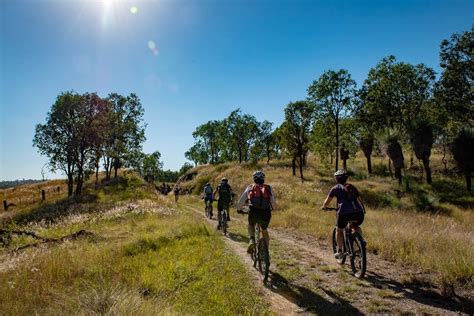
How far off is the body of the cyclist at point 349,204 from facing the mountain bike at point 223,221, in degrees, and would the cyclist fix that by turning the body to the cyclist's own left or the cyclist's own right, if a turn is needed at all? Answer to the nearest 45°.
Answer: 0° — they already face it

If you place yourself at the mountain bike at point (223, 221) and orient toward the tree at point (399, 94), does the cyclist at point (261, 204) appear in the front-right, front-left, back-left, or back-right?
back-right

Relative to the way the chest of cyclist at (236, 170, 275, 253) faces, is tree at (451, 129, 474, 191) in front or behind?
in front

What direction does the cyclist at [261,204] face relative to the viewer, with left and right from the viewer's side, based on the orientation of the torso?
facing away from the viewer

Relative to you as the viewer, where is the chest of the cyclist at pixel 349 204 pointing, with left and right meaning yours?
facing away from the viewer and to the left of the viewer

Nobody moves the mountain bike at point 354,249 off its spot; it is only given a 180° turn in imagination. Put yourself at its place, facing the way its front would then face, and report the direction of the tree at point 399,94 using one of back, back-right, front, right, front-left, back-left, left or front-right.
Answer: back-left

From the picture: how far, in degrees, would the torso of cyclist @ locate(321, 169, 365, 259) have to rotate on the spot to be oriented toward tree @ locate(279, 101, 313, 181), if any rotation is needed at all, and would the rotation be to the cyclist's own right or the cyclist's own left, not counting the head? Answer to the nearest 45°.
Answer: approximately 45° to the cyclist's own right

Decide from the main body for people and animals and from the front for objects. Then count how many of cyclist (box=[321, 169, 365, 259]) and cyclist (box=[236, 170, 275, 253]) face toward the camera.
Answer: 0

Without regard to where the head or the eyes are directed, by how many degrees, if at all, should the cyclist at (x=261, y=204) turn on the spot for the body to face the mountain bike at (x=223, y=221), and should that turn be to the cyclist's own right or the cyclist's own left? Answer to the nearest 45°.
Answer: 0° — they already face it

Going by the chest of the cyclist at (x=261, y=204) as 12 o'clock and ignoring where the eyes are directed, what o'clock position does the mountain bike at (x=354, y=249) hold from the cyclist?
The mountain bike is roughly at 3 o'clock from the cyclist.

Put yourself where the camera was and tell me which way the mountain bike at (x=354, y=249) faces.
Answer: facing away from the viewer and to the left of the viewer

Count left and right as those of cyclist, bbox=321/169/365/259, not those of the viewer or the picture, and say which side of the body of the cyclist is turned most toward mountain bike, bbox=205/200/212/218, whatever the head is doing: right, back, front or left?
front

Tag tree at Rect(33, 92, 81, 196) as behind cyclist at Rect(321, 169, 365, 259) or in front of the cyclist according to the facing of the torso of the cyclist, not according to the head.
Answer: in front

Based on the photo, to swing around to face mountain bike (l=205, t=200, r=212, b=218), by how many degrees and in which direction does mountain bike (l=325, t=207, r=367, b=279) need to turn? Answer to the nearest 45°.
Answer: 0° — it already faces it

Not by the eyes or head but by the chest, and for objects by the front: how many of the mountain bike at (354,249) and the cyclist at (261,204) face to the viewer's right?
0
